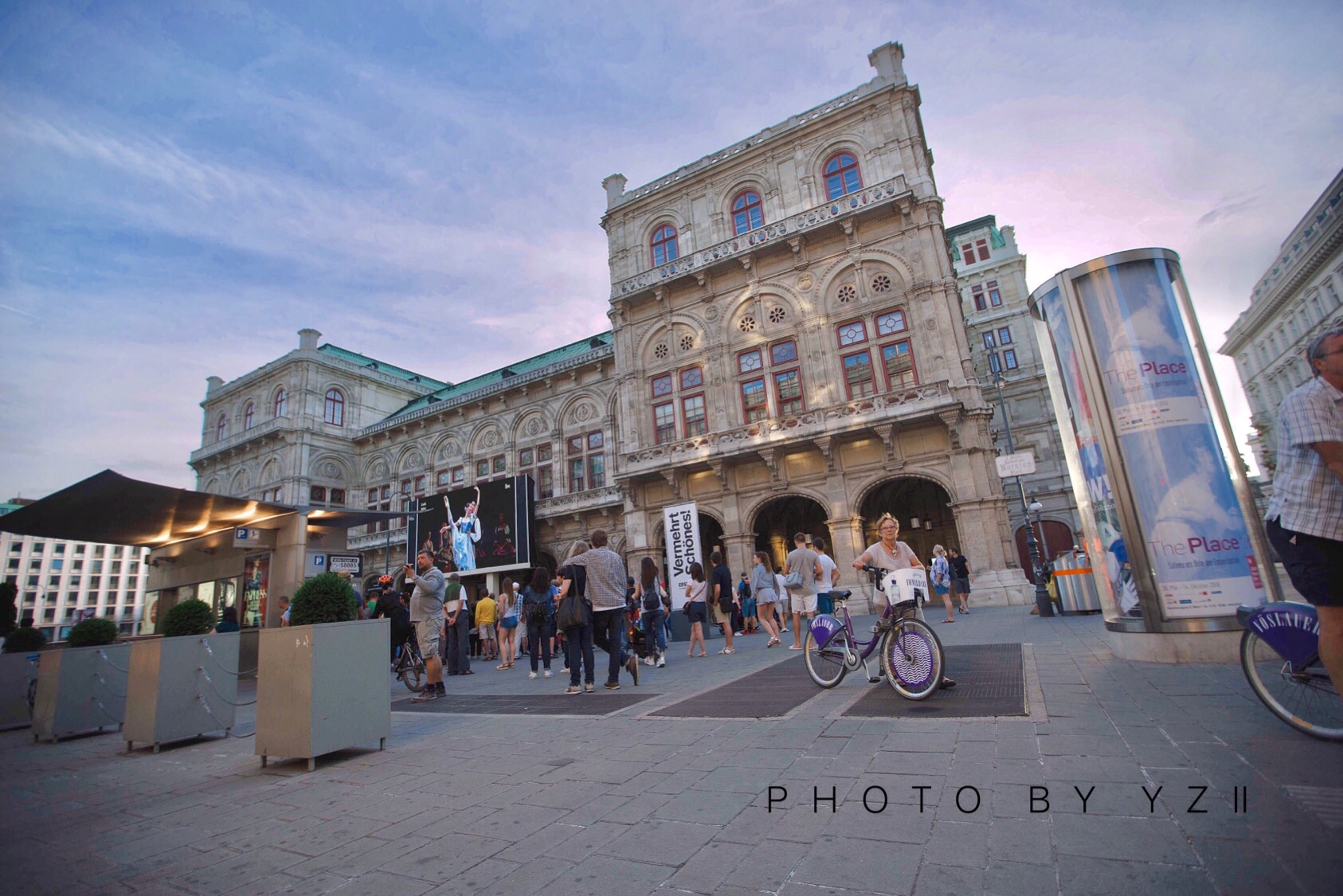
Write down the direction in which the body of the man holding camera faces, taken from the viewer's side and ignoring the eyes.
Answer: to the viewer's left

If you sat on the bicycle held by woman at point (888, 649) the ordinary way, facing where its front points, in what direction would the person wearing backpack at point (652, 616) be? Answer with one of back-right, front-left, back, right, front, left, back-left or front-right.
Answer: back

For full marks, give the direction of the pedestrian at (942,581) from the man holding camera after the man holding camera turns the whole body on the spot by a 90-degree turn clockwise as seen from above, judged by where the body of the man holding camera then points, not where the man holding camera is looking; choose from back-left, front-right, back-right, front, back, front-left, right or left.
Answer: right

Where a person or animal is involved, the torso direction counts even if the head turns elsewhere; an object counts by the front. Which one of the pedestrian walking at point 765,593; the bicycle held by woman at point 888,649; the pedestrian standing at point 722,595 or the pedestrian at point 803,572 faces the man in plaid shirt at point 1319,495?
the bicycle held by woman

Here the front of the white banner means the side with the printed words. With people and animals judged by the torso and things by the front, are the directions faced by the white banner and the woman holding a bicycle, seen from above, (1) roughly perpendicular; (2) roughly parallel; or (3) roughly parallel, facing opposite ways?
roughly parallel

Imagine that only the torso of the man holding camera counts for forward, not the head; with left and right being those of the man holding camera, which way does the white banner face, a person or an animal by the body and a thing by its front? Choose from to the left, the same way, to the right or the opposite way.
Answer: to the left

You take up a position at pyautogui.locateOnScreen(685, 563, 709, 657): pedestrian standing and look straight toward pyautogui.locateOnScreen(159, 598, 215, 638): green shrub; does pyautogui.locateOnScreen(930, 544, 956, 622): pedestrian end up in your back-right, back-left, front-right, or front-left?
back-left

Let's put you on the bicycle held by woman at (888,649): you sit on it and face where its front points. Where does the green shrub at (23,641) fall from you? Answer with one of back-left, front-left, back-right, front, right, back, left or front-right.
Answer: back-right

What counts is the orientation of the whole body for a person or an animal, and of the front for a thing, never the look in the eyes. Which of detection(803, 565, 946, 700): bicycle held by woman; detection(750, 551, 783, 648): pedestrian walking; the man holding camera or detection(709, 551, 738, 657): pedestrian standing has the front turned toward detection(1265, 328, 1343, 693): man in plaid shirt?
the bicycle held by woman

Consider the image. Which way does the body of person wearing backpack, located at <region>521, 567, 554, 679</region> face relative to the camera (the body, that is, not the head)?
away from the camera

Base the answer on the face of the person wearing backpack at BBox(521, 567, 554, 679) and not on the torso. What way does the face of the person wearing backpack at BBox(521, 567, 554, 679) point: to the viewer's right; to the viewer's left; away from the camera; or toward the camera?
away from the camera

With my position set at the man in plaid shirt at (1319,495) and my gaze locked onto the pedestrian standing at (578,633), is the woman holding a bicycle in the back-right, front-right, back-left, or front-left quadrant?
front-right

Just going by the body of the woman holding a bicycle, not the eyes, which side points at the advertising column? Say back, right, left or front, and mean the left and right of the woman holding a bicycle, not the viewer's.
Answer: left

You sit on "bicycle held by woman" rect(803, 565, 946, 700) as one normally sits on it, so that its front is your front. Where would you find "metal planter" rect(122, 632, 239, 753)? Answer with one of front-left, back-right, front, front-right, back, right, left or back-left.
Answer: back-right

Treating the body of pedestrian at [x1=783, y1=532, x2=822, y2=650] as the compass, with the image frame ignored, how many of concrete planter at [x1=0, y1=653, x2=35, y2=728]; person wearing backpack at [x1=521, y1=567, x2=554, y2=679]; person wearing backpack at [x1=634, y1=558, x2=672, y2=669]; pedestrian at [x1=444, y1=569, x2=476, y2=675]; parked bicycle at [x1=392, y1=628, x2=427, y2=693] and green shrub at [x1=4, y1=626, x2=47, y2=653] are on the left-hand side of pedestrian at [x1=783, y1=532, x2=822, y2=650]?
6

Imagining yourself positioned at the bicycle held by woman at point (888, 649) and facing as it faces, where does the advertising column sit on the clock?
The advertising column is roughly at 10 o'clock from the bicycle held by woman.

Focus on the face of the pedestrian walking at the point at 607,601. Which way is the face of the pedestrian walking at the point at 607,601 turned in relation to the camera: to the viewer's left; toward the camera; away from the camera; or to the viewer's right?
away from the camera

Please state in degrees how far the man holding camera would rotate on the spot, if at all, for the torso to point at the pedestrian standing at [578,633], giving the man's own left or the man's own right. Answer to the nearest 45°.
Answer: approximately 135° to the man's own left

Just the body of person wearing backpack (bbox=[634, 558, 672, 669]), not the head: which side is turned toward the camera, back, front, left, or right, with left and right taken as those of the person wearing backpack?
back

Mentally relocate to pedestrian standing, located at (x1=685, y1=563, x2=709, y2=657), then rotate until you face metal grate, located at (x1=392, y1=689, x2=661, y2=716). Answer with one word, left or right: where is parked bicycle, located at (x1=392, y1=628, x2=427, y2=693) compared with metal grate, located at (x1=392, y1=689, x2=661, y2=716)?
right

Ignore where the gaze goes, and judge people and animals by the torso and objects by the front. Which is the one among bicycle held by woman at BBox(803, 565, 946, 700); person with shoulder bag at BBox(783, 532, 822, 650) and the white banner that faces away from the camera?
the person with shoulder bag

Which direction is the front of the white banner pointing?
toward the camera

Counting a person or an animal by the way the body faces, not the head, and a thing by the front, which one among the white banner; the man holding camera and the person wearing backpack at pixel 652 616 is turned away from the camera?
the person wearing backpack
